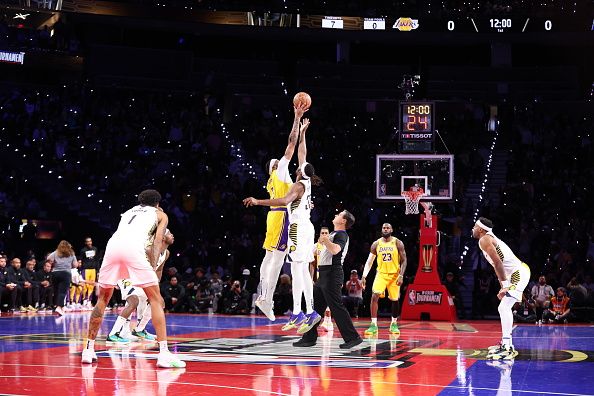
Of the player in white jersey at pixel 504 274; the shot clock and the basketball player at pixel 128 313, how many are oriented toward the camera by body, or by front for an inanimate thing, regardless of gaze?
1

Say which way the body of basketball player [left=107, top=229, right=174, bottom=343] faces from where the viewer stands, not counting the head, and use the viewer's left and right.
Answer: facing to the right of the viewer

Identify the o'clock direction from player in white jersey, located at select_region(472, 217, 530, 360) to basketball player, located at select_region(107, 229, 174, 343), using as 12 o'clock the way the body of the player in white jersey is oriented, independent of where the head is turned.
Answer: The basketball player is roughly at 12 o'clock from the player in white jersey.

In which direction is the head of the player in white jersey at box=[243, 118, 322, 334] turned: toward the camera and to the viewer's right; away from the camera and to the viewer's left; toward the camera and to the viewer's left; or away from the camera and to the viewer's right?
away from the camera and to the viewer's left

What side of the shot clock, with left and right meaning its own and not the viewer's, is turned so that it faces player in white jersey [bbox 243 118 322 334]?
front

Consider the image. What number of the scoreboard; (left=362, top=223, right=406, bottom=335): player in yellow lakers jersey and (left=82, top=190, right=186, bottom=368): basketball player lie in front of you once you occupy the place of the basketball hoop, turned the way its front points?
2

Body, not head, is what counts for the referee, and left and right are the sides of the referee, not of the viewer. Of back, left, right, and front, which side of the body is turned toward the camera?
left

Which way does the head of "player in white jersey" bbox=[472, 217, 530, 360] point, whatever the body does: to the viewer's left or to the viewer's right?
to the viewer's left

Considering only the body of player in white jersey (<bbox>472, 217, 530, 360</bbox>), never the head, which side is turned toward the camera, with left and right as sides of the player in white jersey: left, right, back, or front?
left

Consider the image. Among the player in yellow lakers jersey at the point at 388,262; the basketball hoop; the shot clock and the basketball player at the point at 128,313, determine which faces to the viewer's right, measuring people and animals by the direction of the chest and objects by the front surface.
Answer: the basketball player

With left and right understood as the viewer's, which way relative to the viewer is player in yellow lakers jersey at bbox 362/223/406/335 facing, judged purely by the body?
facing the viewer

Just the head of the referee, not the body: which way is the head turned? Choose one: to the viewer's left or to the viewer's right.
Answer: to the viewer's left

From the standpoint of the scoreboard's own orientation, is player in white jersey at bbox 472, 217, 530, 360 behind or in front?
in front

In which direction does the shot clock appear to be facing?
toward the camera

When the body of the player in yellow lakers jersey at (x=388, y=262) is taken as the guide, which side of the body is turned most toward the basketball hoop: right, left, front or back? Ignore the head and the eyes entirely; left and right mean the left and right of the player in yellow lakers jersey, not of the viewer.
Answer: back

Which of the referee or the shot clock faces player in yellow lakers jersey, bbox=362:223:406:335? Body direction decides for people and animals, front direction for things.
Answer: the shot clock
